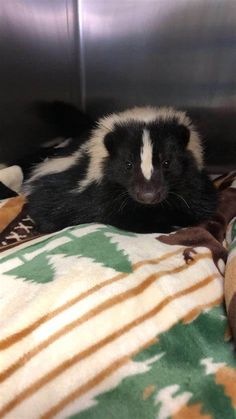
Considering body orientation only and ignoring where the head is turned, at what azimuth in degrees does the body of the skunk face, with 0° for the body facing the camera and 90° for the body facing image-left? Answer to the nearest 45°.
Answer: approximately 315°
